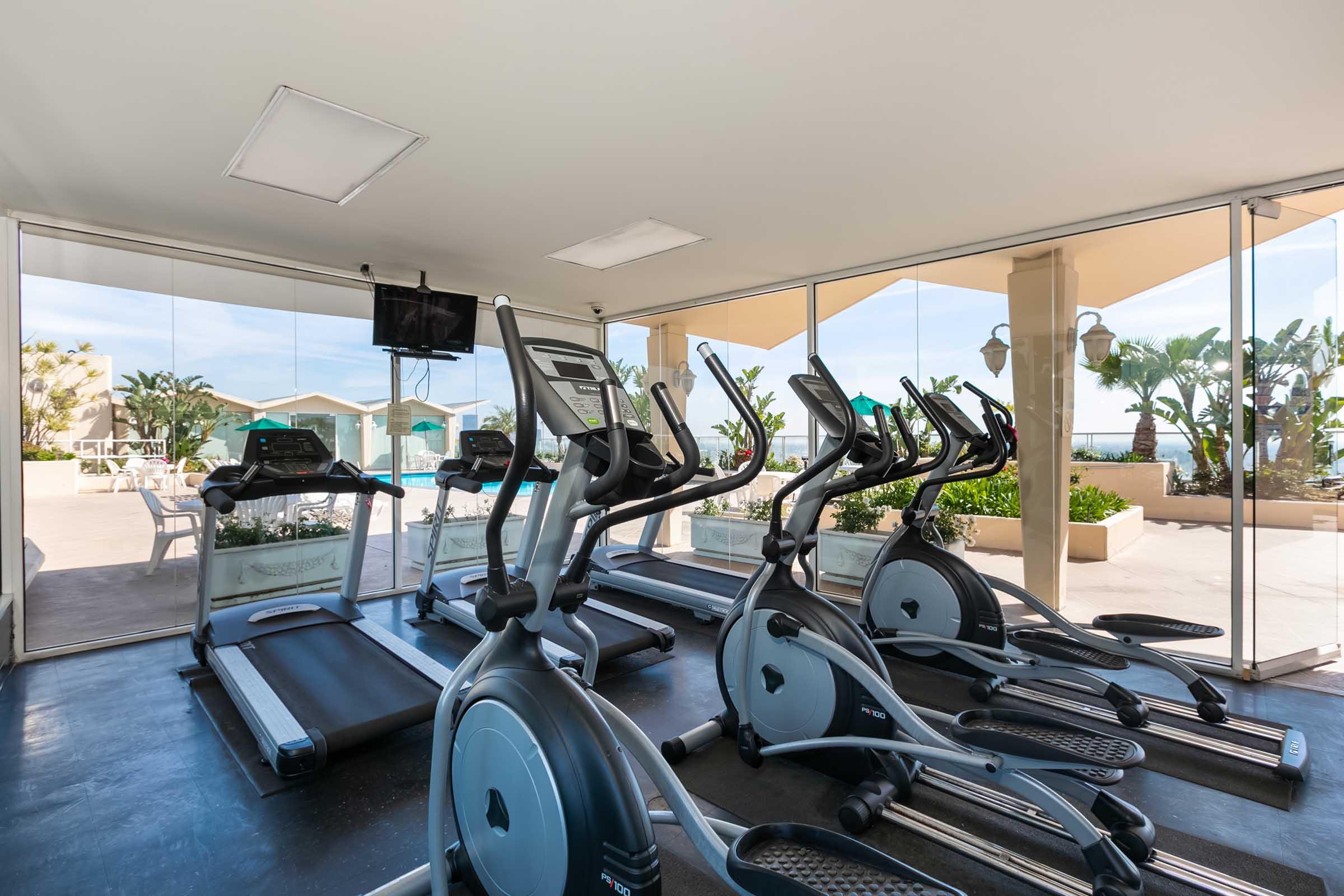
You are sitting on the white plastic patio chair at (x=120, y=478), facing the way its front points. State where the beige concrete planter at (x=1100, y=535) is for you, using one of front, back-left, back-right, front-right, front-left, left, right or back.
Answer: front-right

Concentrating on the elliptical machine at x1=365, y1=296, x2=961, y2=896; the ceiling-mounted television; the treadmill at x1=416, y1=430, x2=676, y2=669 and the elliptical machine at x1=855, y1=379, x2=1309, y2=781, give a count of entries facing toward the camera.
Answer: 1

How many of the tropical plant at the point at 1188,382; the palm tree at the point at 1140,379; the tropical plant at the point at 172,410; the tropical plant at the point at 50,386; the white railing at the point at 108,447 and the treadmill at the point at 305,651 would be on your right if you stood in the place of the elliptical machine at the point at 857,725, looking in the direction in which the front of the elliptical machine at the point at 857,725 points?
2

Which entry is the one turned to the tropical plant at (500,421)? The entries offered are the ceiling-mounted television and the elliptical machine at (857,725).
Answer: the elliptical machine

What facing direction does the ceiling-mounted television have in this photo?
toward the camera

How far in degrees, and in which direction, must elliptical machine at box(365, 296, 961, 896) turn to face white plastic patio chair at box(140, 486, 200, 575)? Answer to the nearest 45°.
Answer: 0° — it already faces it

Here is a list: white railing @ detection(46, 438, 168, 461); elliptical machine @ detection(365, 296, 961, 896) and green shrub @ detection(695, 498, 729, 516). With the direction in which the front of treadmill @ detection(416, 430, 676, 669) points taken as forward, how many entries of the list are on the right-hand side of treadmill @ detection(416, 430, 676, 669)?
1

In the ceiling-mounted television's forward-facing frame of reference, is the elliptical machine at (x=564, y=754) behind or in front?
in front

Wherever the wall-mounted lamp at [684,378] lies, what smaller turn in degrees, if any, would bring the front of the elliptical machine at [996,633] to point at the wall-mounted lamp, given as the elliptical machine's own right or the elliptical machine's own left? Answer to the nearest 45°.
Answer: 0° — it already faces it

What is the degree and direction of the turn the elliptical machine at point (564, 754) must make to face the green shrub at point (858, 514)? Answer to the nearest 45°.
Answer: approximately 90° to its right

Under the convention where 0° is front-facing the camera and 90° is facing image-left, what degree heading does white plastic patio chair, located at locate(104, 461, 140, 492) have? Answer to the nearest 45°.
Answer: approximately 270°

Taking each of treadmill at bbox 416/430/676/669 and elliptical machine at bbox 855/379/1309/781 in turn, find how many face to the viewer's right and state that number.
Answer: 0

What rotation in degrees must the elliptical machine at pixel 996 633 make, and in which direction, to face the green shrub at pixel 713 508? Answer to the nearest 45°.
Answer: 0° — it already faces it

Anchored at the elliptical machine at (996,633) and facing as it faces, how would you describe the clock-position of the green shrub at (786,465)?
The green shrub is roughly at 12 o'clock from the elliptical machine.

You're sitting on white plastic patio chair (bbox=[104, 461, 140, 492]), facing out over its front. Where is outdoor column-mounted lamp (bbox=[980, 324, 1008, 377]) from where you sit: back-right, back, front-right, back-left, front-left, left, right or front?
front-right
